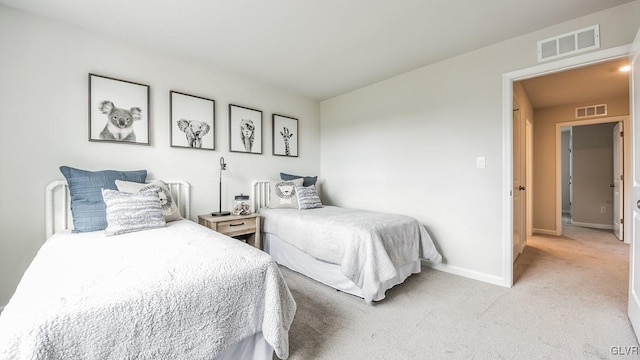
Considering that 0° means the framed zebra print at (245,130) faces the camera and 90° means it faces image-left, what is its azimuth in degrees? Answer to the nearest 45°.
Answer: approximately 315°

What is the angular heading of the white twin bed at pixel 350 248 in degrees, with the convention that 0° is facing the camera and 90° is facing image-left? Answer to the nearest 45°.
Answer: approximately 315°

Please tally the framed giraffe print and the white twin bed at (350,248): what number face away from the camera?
0

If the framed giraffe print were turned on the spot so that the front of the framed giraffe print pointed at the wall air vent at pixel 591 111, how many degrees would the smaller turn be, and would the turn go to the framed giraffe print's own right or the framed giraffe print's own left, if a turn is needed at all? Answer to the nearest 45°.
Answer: approximately 45° to the framed giraffe print's own left

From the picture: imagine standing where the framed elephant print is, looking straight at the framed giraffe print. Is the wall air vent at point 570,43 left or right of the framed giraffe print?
right

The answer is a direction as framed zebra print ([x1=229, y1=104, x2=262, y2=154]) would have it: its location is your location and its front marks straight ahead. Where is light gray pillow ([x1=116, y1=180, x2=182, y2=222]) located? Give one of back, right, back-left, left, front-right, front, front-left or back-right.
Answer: right

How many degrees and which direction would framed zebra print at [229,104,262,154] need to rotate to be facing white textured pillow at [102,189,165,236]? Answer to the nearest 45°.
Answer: approximately 90° to its right

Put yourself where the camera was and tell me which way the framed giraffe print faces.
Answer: facing the viewer and to the right of the viewer

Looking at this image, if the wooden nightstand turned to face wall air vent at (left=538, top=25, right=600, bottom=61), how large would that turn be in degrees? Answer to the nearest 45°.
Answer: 0° — it already faces it
